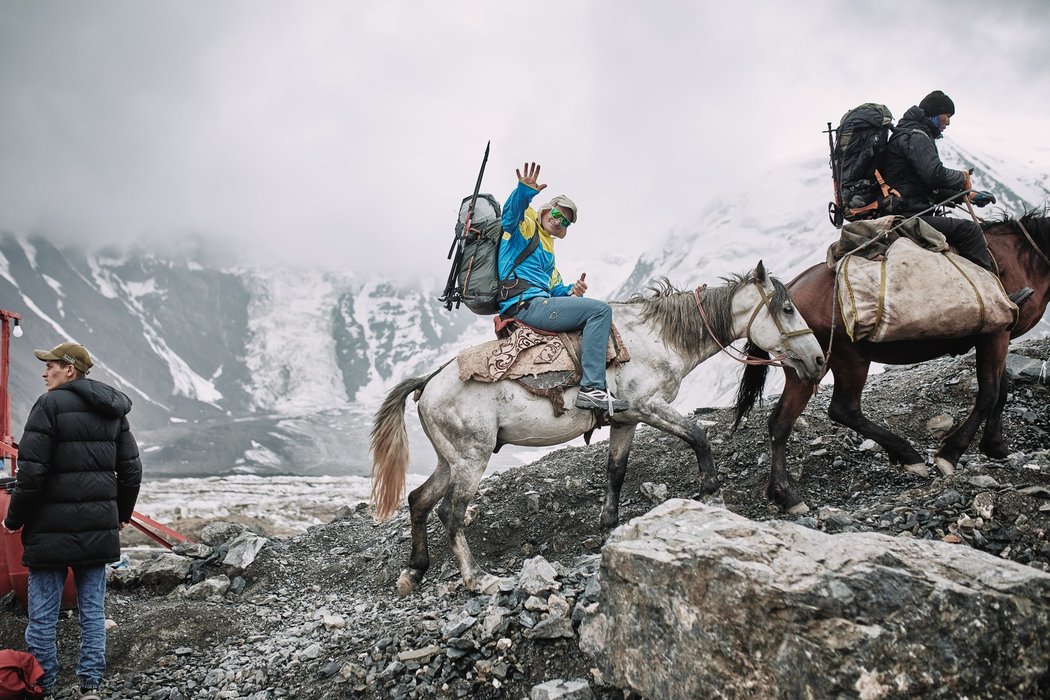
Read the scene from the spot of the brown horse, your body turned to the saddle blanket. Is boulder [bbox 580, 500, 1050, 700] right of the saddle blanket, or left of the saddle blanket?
left

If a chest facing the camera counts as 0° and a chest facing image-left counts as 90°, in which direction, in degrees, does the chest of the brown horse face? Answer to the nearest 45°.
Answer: approximately 270°

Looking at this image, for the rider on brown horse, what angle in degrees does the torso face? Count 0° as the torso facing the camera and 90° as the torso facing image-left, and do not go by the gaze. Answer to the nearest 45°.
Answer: approximately 270°

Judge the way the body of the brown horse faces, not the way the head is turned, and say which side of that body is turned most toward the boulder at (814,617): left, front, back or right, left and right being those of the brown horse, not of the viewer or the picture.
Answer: right

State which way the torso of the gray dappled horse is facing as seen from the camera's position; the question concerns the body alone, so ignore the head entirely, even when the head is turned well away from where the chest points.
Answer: to the viewer's right

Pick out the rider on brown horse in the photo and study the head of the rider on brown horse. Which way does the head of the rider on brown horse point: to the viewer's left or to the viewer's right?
to the viewer's right

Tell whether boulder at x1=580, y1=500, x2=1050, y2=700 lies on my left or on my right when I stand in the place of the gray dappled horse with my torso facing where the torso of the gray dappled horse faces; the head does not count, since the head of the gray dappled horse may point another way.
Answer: on my right

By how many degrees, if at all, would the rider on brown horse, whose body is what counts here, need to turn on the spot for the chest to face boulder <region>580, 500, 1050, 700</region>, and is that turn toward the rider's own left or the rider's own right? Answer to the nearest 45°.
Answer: approximately 90° to the rider's own right
